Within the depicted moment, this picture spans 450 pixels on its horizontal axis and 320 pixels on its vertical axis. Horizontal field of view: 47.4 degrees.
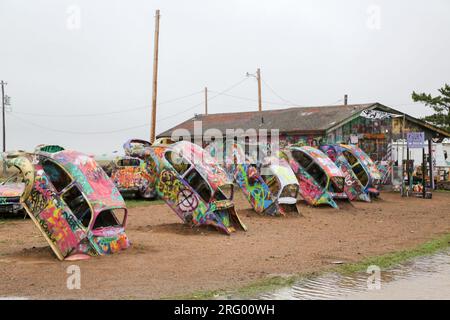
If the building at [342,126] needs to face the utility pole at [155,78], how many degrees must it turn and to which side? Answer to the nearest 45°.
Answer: approximately 90° to its right

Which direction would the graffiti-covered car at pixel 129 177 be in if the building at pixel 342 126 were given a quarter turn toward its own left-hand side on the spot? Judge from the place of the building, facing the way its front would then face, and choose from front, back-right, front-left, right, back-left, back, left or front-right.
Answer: back

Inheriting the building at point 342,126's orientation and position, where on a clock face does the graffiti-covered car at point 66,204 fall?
The graffiti-covered car is roughly at 2 o'clock from the building.

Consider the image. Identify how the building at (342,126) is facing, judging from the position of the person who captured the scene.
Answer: facing the viewer and to the right of the viewer

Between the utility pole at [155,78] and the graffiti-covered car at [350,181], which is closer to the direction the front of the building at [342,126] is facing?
the graffiti-covered car

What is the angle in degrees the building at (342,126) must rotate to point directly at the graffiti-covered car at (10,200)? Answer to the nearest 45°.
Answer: approximately 90° to its right

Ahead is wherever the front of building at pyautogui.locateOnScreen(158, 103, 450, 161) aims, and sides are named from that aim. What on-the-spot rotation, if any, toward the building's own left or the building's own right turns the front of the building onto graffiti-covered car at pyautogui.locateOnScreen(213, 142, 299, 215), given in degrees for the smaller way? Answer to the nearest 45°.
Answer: approximately 45° to the building's own right

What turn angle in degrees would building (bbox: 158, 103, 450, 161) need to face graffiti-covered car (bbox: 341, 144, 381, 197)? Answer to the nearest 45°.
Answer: approximately 45° to its right

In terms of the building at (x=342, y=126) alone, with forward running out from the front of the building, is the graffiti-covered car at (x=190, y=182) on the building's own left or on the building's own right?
on the building's own right

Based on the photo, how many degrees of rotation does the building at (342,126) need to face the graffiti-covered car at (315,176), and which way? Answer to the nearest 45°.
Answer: approximately 45° to its right

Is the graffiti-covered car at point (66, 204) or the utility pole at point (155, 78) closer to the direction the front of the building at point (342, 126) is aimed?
the graffiti-covered car

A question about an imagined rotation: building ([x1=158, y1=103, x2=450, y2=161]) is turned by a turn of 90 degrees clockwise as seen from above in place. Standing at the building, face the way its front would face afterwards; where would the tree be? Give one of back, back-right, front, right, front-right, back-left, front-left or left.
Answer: back
